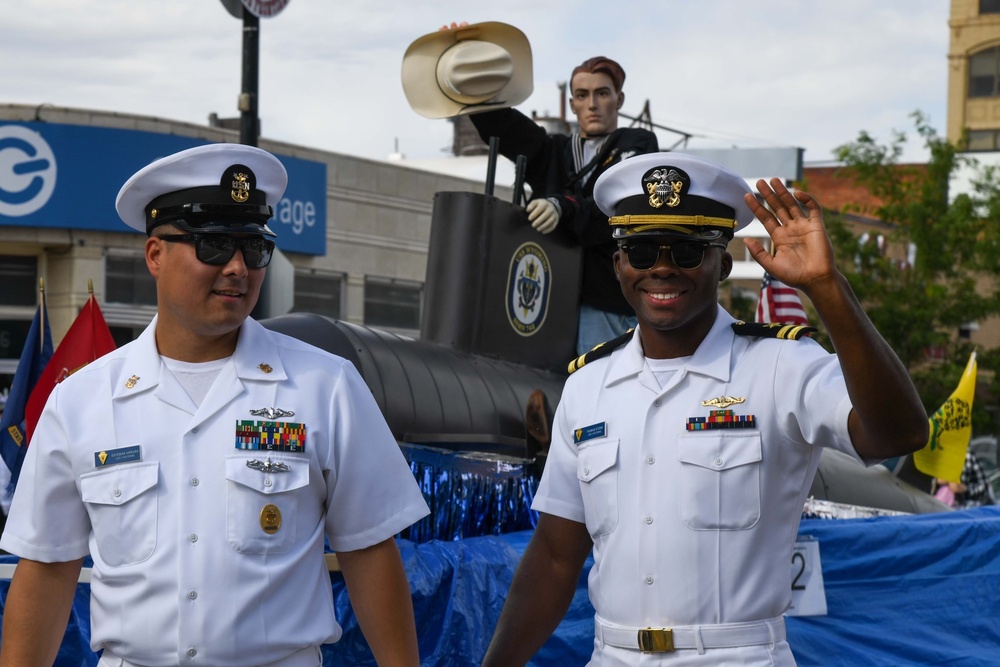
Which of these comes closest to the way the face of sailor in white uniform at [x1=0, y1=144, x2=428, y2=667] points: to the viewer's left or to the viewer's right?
to the viewer's right

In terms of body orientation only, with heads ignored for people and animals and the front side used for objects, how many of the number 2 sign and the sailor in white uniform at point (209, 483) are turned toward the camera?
2

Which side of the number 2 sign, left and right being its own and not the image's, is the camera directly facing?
front

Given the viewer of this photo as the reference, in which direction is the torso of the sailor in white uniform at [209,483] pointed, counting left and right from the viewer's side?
facing the viewer

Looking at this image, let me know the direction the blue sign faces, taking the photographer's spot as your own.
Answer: facing the viewer and to the right of the viewer

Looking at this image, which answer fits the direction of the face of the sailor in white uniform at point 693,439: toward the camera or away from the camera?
toward the camera

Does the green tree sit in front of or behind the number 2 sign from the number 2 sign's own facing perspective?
behind

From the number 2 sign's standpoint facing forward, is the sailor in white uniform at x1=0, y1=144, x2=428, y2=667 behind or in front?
in front

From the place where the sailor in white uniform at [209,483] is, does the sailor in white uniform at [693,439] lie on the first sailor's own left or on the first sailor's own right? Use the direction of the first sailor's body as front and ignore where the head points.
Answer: on the first sailor's own left
